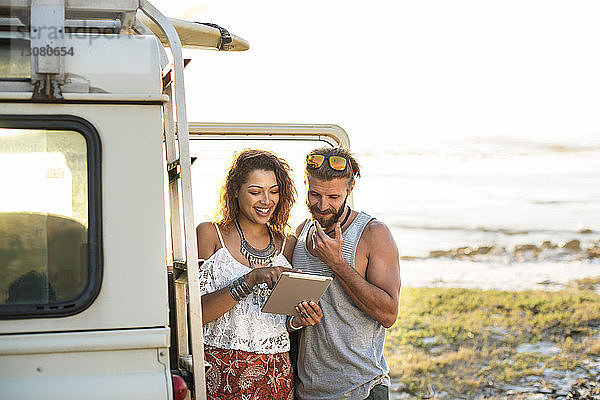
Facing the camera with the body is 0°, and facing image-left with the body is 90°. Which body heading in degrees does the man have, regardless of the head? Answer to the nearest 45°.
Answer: approximately 45°

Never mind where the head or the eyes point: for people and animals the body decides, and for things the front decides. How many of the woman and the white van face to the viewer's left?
1

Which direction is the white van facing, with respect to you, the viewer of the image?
facing to the left of the viewer

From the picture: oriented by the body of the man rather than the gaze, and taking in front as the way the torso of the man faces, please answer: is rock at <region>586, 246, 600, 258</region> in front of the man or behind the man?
behind

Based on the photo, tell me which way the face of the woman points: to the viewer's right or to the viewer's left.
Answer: to the viewer's right

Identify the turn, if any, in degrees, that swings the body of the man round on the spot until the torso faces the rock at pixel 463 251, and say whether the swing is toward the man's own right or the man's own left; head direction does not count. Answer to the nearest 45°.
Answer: approximately 135° to the man's own right

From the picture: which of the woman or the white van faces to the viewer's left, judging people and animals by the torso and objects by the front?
the white van

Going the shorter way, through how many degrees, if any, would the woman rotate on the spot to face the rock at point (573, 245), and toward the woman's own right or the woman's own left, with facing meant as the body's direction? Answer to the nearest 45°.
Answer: approximately 90° to the woman's own left

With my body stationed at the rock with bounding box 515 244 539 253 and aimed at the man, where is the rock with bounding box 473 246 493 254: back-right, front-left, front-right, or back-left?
front-right

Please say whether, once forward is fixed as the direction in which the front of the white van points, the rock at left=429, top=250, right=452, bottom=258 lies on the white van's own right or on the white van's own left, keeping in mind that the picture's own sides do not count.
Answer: on the white van's own right

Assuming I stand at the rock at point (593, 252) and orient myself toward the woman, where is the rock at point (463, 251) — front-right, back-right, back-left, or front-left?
front-right
